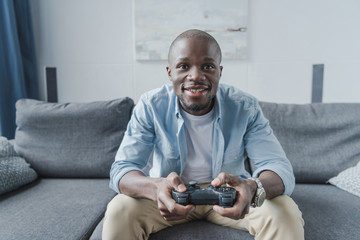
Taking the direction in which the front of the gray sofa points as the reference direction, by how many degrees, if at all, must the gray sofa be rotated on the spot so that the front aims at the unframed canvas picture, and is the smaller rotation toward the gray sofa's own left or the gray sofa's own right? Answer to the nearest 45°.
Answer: approximately 135° to the gray sofa's own left

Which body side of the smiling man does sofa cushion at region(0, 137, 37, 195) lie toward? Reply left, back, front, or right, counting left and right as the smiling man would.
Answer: right

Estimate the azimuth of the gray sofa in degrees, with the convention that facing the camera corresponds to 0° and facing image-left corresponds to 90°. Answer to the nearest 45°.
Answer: approximately 0°

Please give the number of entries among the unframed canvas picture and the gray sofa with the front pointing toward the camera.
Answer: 2

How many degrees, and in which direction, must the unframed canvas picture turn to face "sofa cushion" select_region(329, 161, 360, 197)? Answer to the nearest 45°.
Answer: approximately 45° to its left

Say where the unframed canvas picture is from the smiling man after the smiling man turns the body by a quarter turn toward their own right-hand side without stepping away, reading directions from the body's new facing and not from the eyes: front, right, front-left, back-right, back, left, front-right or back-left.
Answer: right
